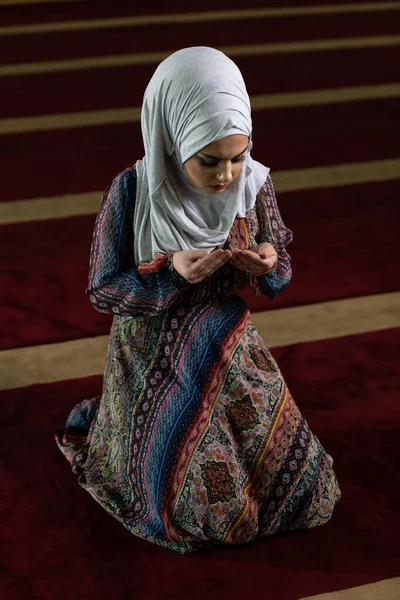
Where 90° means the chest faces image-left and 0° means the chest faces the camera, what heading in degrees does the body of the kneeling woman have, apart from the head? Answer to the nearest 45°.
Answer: approximately 315°

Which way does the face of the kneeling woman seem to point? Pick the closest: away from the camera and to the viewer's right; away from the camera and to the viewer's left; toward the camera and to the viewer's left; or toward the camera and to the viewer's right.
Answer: toward the camera and to the viewer's right
